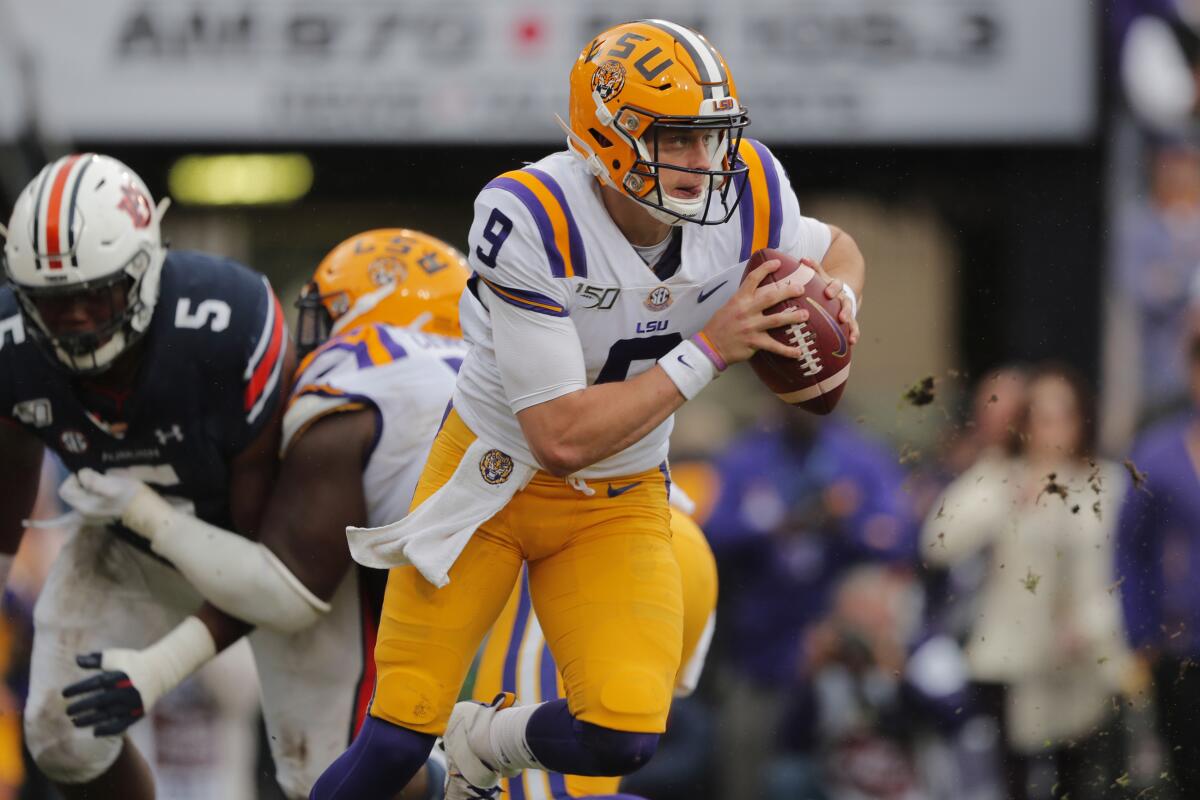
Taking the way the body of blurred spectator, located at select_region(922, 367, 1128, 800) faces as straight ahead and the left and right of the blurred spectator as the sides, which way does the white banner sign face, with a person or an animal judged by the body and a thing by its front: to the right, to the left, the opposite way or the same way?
the same way

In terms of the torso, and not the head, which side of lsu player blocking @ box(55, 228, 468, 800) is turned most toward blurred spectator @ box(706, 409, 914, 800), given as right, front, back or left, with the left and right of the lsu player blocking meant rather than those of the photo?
right

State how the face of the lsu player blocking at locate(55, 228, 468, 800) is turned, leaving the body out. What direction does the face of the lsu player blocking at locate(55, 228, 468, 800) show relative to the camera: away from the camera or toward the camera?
away from the camera

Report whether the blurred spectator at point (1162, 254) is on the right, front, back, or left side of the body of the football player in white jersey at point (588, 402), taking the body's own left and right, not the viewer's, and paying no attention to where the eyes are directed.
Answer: back

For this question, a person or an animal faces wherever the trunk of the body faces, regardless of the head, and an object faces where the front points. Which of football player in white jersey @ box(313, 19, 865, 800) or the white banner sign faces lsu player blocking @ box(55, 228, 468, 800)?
the white banner sign

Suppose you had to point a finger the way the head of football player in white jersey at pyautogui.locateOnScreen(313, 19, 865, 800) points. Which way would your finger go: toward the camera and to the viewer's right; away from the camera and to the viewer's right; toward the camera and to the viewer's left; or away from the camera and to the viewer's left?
toward the camera and to the viewer's right

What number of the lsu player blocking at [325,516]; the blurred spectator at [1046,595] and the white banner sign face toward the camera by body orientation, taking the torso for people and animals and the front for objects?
2

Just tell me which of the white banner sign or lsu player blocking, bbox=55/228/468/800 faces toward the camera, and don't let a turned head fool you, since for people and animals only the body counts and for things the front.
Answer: the white banner sign

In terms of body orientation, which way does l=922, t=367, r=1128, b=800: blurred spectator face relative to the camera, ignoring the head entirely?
toward the camera

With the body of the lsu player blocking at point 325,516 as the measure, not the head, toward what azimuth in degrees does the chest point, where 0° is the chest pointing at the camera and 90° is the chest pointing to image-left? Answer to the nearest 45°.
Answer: approximately 135°

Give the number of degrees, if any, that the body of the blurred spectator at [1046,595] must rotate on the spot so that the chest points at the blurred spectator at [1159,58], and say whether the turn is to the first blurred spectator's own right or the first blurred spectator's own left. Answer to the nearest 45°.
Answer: approximately 180°

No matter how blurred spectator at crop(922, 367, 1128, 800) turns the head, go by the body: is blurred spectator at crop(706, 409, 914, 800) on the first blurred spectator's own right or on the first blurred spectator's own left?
on the first blurred spectator's own right

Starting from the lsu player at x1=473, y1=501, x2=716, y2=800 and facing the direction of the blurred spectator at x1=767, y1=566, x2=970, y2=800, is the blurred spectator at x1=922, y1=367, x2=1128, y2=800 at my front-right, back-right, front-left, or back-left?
front-right

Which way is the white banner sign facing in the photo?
toward the camera

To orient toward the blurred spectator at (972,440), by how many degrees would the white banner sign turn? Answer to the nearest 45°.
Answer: approximately 45° to its left

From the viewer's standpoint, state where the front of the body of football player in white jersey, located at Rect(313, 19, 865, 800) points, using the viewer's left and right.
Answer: facing the viewer and to the right of the viewer
